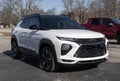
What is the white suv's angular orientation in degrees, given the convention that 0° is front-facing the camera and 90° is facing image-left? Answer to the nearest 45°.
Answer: approximately 315°

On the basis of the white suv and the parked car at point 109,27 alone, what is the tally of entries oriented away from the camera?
0

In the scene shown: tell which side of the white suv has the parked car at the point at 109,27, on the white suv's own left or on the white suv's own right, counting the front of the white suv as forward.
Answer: on the white suv's own left

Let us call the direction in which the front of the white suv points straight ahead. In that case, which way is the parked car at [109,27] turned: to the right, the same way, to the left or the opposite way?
the same way

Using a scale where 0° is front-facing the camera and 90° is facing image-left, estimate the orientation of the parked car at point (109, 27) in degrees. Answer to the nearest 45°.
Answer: approximately 315°

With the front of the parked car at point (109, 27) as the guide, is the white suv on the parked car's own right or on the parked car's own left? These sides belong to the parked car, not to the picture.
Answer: on the parked car's own right
